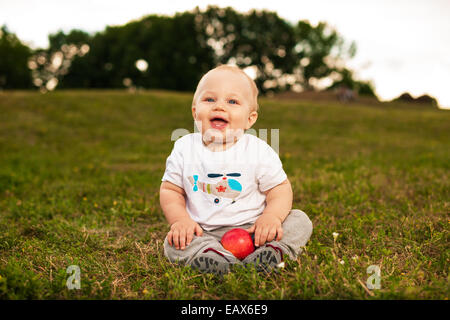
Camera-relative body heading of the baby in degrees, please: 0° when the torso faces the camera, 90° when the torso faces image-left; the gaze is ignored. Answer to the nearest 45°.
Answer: approximately 0°
